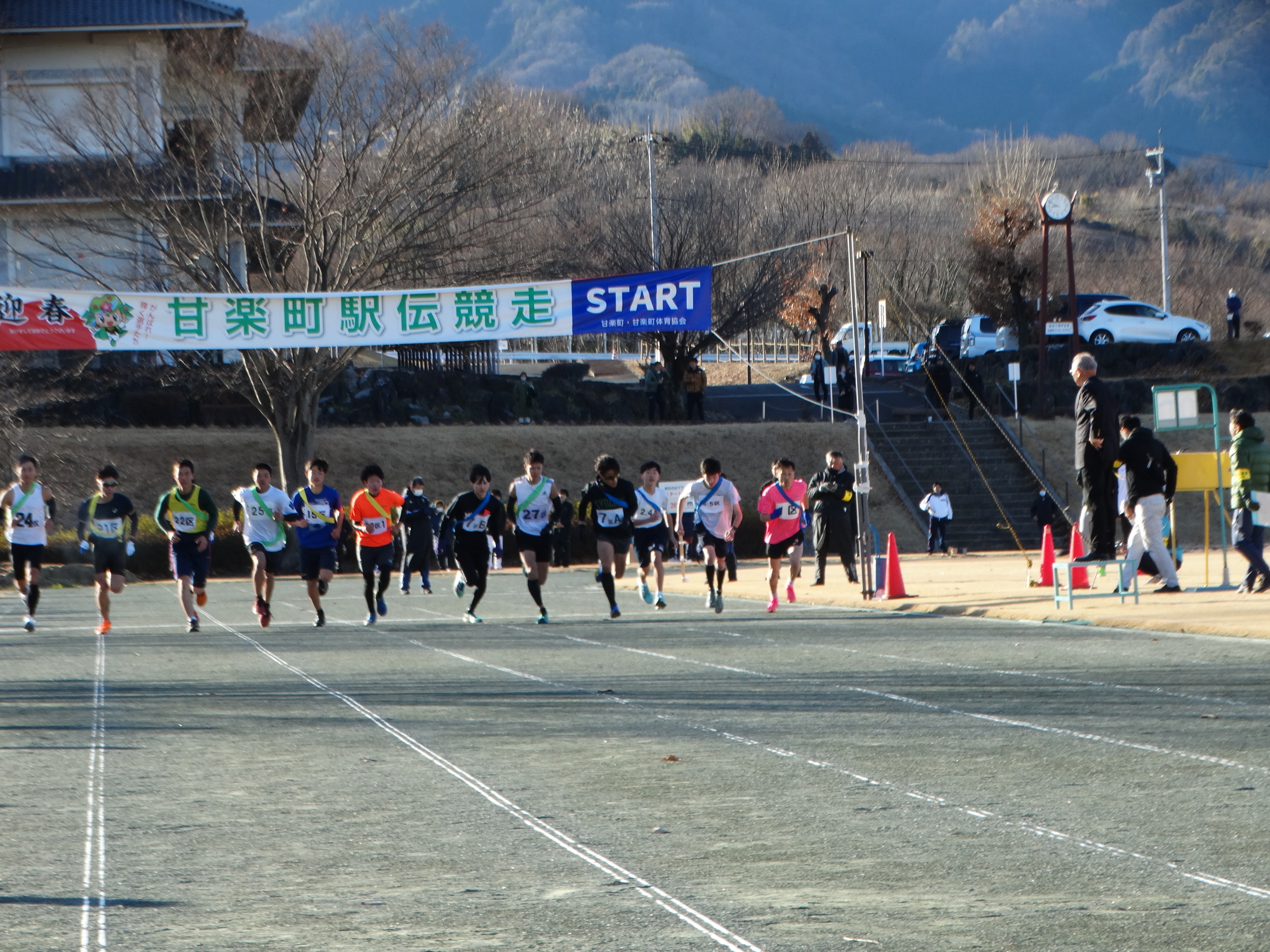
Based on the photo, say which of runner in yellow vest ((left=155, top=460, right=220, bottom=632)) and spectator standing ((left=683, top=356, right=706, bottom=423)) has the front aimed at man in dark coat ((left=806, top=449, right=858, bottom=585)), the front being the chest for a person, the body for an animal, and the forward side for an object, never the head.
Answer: the spectator standing

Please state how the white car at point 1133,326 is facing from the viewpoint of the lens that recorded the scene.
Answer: facing to the right of the viewer

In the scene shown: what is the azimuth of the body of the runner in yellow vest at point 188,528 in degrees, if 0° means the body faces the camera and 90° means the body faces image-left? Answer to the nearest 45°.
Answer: approximately 0°

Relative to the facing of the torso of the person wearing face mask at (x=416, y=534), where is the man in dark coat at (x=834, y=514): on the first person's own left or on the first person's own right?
on the first person's own left

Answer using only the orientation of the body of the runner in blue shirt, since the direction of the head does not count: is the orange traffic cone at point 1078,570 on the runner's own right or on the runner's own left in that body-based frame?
on the runner's own left

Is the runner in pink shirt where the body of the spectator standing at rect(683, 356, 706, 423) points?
yes

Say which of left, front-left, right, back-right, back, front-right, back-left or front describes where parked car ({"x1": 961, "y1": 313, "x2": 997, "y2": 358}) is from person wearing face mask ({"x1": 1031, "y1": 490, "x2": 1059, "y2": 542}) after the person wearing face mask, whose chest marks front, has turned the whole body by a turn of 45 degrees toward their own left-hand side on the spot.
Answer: back-left

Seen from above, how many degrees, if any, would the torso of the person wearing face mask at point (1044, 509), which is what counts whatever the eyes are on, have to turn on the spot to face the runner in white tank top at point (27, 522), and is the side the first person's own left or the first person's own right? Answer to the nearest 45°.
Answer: approximately 45° to the first person's own right

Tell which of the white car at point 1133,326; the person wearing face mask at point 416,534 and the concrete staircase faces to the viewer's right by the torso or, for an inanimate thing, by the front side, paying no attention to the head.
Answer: the white car

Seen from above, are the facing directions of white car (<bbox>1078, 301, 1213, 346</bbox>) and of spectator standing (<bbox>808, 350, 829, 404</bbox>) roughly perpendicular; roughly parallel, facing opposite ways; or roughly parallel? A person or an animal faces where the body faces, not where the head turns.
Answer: roughly perpendicular
